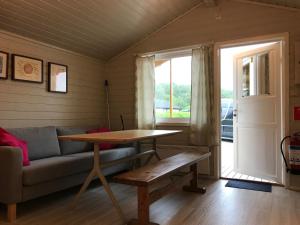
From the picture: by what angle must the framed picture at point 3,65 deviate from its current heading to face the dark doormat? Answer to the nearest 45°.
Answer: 0° — it already faces it

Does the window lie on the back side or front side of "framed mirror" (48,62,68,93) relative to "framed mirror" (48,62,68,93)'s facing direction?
on the front side

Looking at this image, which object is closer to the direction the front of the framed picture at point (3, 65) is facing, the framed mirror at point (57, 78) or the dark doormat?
the dark doormat

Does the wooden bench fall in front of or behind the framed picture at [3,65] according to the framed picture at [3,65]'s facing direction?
in front

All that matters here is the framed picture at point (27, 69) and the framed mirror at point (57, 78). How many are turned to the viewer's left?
0

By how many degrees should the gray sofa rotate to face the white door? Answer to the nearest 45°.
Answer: approximately 45° to its left
